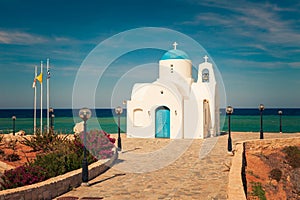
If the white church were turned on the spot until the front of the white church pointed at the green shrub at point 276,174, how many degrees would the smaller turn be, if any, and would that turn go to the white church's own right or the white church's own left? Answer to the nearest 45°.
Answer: approximately 45° to the white church's own left

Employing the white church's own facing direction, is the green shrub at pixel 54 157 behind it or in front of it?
in front

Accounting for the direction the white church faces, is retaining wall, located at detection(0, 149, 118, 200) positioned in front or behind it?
in front

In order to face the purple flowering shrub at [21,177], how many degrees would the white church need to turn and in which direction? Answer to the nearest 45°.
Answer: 0° — it already faces it

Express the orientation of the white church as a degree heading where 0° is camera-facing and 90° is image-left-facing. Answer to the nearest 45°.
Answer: approximately 0°

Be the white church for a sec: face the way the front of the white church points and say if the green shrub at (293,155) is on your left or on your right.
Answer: on your left

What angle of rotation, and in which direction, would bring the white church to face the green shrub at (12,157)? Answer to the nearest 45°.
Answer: approximately 45° to its right

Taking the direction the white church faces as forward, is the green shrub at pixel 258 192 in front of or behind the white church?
in front
